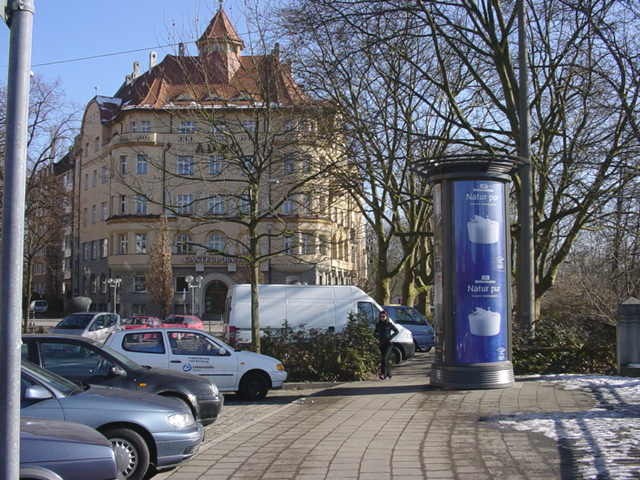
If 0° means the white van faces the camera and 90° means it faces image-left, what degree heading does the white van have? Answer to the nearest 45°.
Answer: approximately 270°

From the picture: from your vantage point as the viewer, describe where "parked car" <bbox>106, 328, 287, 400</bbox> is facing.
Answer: facing to the right of the viewer

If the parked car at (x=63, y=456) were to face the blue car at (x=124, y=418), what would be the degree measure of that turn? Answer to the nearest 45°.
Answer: approximately 90° to its left

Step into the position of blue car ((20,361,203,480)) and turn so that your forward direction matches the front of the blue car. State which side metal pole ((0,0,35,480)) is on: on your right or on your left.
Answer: on your right

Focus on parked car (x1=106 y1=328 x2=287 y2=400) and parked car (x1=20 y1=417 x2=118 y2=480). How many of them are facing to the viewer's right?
2

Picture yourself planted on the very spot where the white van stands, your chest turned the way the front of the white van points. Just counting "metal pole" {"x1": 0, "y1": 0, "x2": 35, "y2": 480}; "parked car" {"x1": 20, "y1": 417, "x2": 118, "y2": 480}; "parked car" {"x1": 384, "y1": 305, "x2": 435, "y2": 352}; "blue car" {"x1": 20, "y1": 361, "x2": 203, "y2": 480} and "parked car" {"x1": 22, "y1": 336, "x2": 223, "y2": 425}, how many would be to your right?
4

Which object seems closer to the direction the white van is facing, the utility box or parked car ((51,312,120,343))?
the utility box

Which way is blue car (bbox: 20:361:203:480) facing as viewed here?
to the viewer's right

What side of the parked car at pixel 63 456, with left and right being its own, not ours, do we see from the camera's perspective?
right
